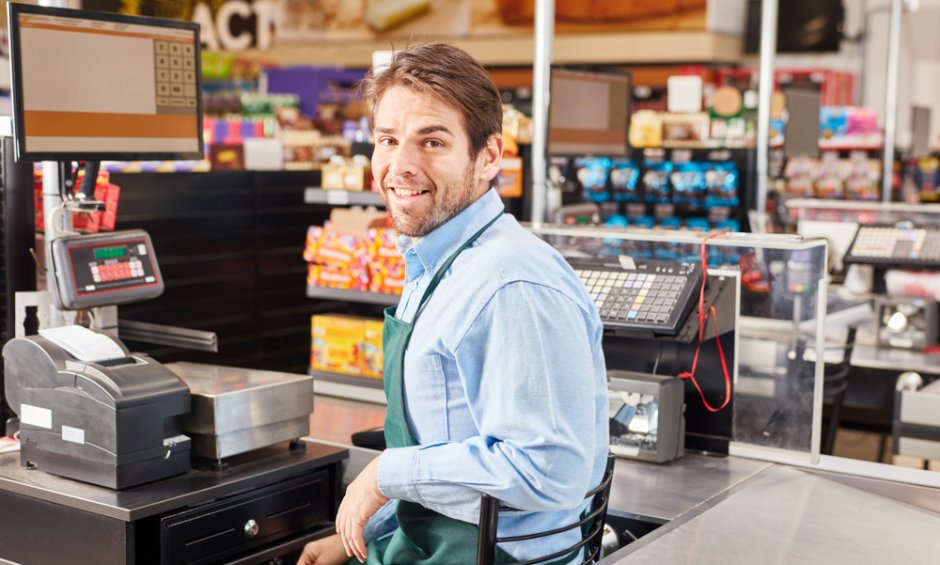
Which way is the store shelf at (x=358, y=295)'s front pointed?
toward the camera

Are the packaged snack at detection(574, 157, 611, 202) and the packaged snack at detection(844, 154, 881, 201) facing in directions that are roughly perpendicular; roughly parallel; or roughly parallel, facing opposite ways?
roughly parallel

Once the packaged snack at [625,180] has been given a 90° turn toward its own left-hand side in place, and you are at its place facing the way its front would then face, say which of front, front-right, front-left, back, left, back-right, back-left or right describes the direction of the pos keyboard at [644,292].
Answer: right

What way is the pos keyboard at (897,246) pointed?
toward the camera

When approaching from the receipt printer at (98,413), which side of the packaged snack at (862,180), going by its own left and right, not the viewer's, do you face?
front

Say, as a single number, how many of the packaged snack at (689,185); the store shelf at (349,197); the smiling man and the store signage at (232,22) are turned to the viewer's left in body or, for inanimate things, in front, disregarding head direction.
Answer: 1

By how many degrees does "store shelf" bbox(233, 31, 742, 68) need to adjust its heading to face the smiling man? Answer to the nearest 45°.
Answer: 0° — it already faces them

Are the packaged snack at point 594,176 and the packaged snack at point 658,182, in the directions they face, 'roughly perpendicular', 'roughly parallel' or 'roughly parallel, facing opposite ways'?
roughly parallel

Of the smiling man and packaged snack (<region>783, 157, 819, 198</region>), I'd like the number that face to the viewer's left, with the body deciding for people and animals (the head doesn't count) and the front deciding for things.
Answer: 1

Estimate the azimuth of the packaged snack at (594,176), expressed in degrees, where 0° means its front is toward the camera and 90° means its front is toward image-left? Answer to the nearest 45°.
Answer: approximately 0°

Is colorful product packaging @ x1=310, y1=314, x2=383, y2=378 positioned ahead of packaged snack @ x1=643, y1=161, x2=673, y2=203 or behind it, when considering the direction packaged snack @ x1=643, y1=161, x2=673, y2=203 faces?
ahead

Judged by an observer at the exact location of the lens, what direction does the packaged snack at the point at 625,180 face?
facing the viewer

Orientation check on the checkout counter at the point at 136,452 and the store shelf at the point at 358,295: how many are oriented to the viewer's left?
0
